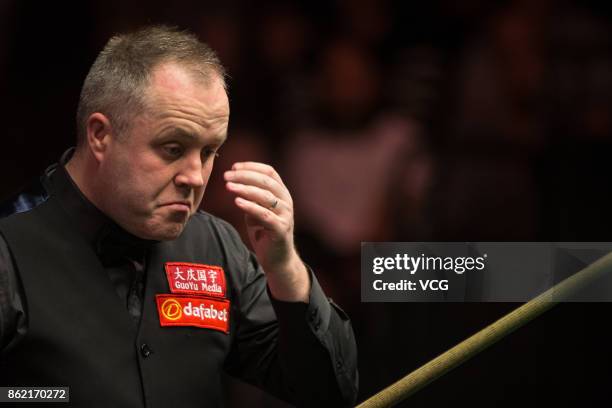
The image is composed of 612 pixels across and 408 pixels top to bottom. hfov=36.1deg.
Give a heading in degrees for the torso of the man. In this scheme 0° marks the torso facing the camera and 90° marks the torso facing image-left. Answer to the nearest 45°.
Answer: approximately 315°

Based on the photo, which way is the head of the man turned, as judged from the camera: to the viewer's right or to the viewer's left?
to the viewer's right
